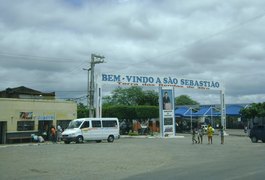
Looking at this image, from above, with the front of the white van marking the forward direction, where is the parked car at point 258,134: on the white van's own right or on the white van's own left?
on the white van's own left
